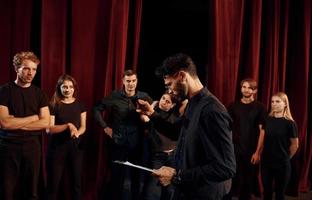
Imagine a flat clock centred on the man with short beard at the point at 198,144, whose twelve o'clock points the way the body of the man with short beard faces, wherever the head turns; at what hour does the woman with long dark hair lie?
The woman with long dark hair is roughly at 2 o'clock from the man with short beard.

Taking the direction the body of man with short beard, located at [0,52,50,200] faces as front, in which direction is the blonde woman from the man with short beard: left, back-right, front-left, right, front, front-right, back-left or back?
left

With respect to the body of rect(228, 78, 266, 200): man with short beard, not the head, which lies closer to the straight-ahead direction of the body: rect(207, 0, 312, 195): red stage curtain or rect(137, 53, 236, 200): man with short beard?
the man with short beard

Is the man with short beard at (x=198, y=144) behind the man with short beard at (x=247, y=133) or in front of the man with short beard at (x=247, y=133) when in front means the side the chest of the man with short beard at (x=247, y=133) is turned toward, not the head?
in front

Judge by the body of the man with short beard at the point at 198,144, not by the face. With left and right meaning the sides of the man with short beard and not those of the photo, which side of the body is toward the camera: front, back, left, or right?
left

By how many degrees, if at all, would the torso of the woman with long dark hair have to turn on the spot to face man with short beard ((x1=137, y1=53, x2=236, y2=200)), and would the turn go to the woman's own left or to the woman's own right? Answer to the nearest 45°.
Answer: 0° — they already face them

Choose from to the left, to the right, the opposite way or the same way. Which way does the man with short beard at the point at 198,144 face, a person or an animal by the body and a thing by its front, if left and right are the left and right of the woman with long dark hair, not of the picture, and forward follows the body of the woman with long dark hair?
to the right

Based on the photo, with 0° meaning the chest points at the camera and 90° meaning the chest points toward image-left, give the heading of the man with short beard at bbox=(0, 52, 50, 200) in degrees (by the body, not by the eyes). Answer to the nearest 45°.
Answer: approximately 0°

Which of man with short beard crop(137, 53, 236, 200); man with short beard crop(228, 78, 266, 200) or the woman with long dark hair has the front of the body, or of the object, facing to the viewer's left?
man with short beard crop(137, 53, 236, 200)

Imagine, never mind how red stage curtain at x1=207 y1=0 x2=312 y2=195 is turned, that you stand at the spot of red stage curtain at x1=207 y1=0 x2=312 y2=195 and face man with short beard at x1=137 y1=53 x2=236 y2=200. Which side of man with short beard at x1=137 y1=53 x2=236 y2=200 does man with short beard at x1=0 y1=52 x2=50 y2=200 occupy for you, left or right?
right
